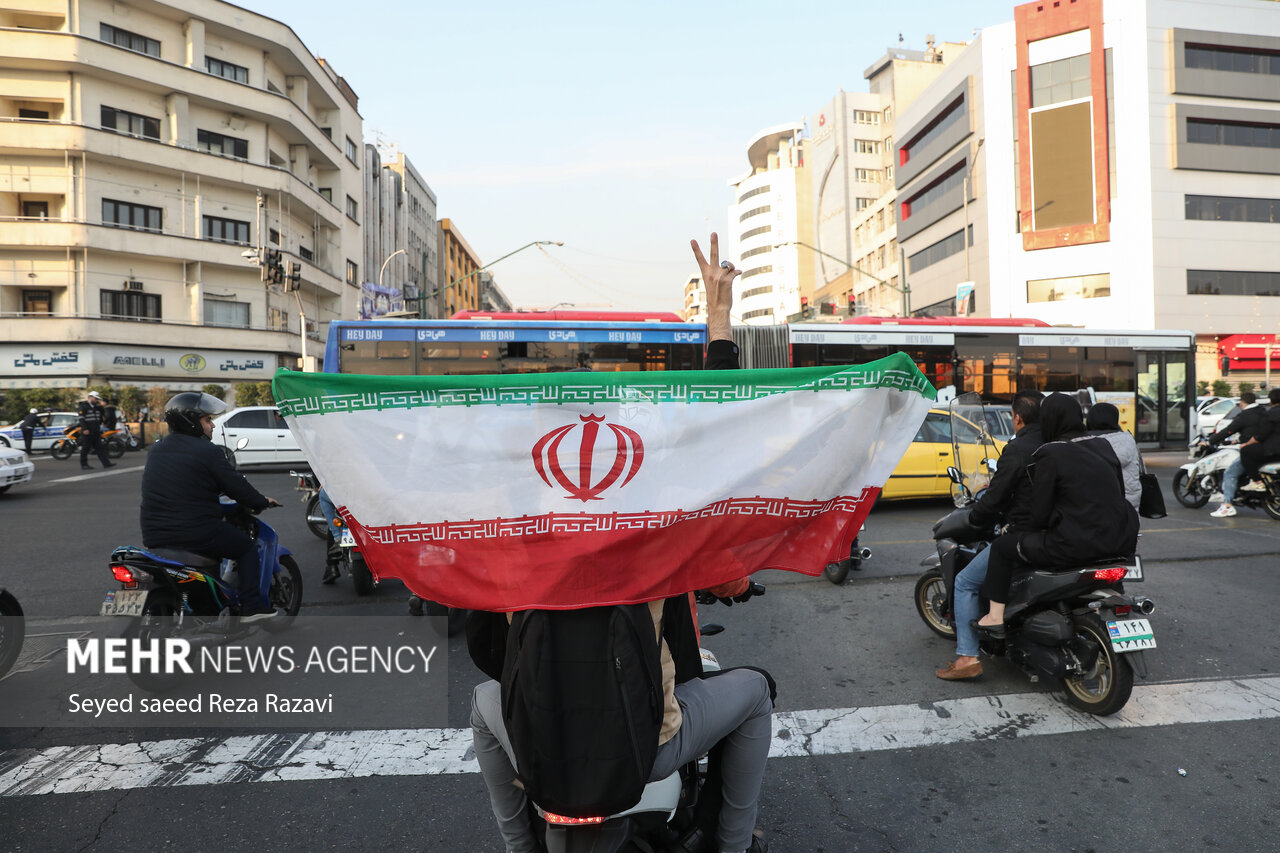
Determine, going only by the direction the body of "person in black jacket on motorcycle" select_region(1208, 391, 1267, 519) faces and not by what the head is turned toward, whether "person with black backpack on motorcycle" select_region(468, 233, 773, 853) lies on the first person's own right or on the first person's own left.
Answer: on the first person's own left

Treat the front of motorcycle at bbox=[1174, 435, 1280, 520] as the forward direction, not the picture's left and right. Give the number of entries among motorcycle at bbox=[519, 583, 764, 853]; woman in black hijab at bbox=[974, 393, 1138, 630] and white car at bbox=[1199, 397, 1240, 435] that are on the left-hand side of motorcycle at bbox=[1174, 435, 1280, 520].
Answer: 2

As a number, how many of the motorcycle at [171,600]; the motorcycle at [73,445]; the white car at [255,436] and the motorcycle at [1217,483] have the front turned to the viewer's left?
2

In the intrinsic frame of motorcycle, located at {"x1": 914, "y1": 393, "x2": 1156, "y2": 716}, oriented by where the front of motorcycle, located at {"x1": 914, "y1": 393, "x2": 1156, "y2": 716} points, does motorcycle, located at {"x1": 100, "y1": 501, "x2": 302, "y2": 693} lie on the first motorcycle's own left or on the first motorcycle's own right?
on the first motorcycle's own left

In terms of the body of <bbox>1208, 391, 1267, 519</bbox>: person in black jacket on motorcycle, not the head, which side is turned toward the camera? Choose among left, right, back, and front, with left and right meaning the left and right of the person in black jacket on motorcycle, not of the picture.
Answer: left

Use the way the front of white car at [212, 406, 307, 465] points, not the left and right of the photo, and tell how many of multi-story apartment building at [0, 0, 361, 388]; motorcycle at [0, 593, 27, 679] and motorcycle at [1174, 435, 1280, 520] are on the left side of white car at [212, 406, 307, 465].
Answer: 1

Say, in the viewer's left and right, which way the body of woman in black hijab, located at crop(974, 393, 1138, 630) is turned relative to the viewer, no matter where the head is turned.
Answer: facing away from the viewer and to the left of the viewer

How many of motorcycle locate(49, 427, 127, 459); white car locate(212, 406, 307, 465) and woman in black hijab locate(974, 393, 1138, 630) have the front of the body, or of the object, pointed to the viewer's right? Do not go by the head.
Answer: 1

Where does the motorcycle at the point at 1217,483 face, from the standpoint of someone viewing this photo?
facing to the left of the viewer

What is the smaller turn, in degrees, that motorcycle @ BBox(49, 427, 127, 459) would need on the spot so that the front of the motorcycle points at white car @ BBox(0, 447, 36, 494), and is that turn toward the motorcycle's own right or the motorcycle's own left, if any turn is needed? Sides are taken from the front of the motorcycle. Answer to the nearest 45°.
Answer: approximately 90° to the motorcycle's own left

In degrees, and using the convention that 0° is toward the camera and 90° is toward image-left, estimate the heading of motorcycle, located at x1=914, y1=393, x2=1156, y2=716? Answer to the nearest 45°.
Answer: approximately 135°

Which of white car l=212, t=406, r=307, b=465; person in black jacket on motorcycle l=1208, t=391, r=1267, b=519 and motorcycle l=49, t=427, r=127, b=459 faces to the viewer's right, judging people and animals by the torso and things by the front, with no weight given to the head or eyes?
the white car
